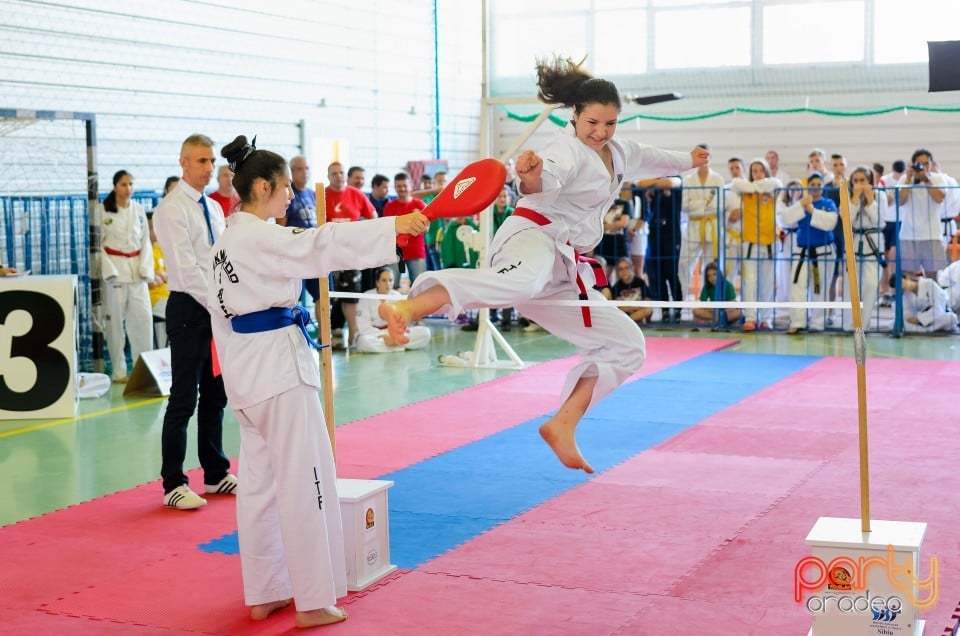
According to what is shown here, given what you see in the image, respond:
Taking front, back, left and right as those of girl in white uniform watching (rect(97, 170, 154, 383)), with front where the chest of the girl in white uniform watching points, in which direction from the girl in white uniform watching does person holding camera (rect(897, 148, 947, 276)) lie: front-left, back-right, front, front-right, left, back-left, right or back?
front-left

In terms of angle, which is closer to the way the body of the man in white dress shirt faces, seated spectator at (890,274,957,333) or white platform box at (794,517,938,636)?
the white platform box

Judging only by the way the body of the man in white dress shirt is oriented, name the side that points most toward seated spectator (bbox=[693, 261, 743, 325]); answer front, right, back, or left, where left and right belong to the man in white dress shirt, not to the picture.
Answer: left

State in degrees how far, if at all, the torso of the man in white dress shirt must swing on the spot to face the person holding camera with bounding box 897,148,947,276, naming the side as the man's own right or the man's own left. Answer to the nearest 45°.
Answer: approximately 90° to the man's own left

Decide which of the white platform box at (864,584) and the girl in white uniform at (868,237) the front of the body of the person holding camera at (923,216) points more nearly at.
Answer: the white platform box

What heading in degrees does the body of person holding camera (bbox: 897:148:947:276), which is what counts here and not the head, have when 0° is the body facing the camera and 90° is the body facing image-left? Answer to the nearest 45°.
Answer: approximately 0°

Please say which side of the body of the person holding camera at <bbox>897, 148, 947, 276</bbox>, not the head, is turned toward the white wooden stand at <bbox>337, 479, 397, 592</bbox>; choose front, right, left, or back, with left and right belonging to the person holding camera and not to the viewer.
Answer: front

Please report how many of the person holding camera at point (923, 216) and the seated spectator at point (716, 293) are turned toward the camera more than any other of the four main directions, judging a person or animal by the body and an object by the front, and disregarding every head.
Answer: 2

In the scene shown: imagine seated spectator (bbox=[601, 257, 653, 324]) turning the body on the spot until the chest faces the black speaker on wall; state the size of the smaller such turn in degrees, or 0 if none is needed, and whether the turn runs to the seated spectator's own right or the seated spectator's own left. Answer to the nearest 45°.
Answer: approximately 135° to the seated spectator's own left
